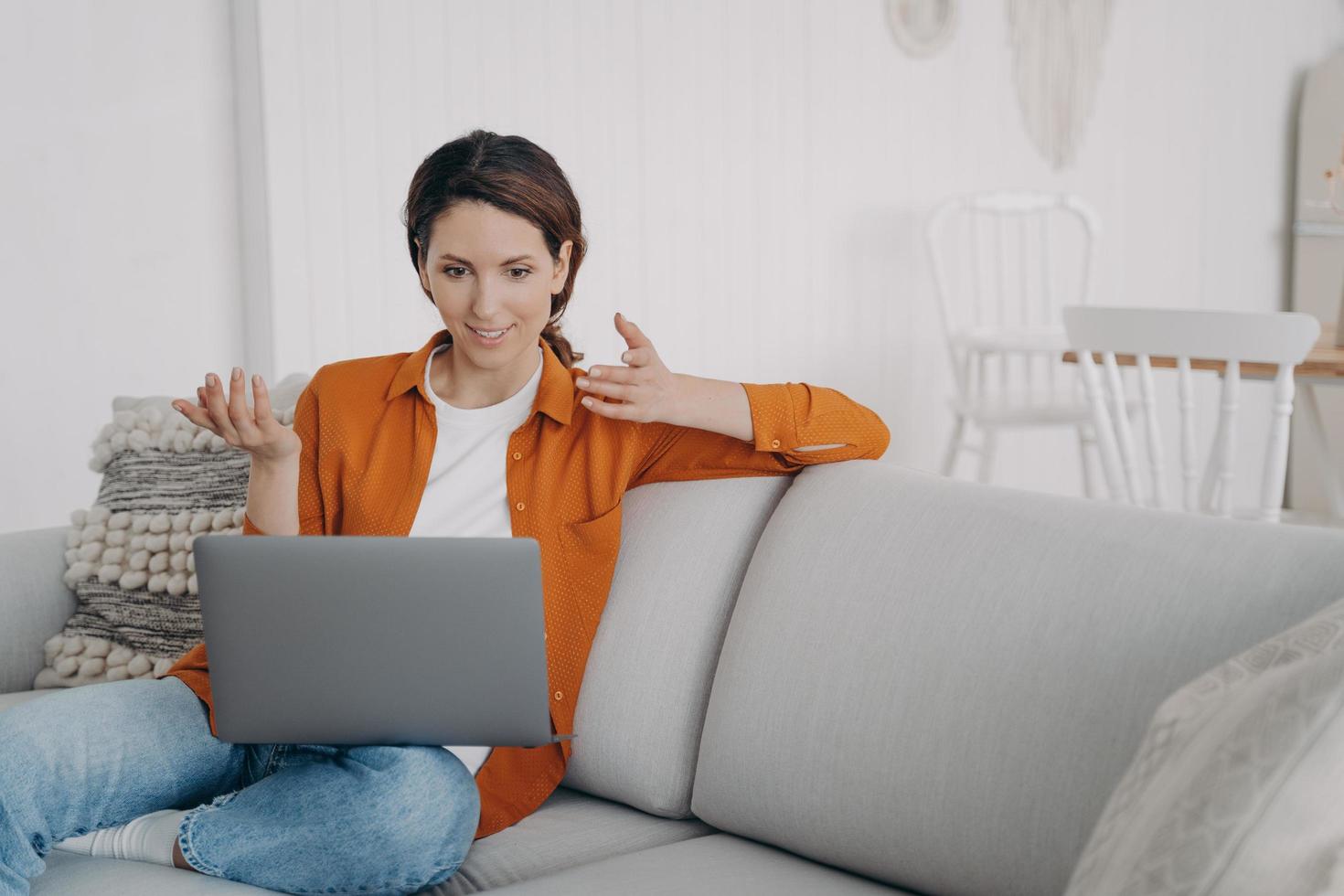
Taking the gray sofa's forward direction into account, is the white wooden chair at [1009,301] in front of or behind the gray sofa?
behind

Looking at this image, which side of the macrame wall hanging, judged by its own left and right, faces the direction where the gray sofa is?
front

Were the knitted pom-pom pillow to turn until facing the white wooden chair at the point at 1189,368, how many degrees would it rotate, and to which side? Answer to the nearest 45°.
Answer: approximately 90° to its left

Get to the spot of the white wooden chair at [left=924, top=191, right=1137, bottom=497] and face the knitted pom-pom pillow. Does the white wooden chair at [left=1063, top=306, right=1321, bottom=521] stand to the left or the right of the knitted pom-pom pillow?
left

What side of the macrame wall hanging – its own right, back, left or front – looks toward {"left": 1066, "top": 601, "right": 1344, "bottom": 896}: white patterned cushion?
front

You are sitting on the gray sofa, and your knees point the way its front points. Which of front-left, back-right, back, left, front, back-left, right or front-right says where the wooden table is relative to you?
back

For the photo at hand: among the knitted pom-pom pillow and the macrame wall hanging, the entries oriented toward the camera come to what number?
2

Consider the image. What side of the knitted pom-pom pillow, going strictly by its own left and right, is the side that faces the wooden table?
left

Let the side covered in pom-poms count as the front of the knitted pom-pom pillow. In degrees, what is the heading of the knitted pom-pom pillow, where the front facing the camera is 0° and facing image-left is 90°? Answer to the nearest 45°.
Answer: approximately 0°
